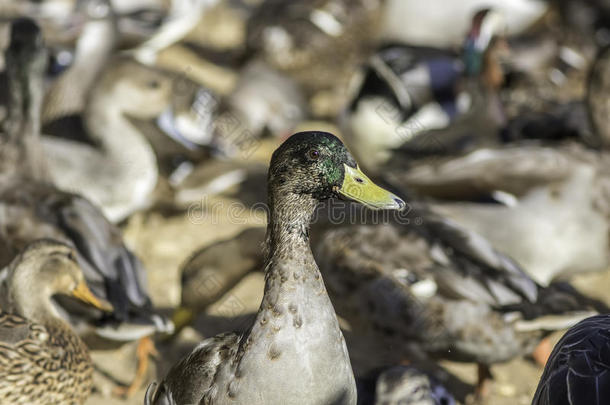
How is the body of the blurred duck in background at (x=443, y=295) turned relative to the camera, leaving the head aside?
to the viewer's left

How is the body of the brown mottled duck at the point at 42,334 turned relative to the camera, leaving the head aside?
to the viewer's right

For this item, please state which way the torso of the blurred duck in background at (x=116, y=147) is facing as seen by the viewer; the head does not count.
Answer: to the viewer's right

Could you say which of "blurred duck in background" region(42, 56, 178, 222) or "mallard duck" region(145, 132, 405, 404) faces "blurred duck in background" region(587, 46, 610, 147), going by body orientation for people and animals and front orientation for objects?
"blurred duck in background" region(42, 56, 178, 222)

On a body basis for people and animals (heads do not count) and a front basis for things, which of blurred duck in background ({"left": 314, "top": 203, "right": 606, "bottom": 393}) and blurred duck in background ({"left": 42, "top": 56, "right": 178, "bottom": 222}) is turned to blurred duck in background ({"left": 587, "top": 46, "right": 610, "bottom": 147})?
blurred duck in background ({"left": 42, "top": 56, "right": 178, "bottom": 222})

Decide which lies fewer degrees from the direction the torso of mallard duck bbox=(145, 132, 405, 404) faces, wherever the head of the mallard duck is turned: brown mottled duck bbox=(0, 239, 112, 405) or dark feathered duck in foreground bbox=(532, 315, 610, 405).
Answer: the dark feathered duck in foreground

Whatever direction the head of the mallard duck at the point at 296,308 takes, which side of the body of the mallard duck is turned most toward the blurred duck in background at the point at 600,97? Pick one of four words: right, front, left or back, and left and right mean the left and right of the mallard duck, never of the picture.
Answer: left
